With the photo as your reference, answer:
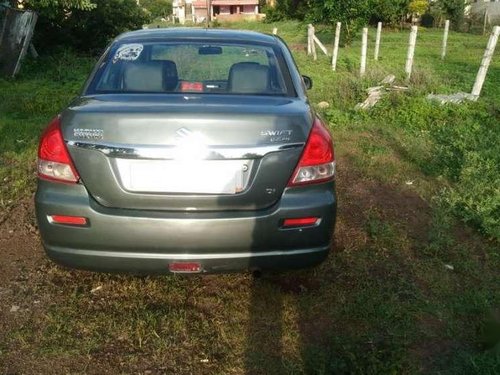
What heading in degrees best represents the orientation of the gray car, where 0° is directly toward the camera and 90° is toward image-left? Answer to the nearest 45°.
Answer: approximately 180°

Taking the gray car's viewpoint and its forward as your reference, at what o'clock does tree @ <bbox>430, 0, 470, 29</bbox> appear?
The tree is roughly at 1 o'clock from the gray car.

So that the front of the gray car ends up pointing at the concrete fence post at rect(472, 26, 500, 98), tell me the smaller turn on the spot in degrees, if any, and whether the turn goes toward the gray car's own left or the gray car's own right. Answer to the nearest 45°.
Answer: approximately 45° to the gray car's own right

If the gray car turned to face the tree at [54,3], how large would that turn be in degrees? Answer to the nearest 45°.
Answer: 0° — it already faces it

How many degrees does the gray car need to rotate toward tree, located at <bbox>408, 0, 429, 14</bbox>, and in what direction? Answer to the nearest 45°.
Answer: approximately 45° to its right
